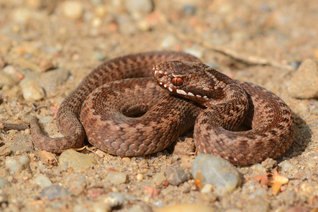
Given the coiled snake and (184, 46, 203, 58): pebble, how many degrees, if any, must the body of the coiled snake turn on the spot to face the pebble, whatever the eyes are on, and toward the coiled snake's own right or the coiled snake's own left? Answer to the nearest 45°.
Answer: approximately 90° to the coiled snake's own right

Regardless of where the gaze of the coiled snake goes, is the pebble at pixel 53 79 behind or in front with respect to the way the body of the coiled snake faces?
in front

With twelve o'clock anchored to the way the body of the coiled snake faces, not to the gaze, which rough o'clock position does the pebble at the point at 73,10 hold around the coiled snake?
The pebble is roughly at 2 o'clock from the coiled snake.

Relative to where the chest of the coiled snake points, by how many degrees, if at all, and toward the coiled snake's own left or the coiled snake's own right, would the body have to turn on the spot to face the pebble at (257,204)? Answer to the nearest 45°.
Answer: approximately 135° to the coiled snake's own left

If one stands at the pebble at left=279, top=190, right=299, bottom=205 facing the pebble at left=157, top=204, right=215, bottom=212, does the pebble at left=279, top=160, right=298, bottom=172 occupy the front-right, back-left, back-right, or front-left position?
back-right

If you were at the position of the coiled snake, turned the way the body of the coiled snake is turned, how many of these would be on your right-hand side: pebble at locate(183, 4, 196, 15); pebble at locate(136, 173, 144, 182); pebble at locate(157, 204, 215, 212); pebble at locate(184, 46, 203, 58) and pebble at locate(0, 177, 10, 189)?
2

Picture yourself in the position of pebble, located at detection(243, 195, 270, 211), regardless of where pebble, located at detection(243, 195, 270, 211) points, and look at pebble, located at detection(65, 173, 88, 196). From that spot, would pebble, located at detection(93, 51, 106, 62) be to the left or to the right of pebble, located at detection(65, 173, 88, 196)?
right

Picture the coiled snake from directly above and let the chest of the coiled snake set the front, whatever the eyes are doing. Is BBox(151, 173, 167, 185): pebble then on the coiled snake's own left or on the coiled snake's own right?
on the coiled snake's own left
